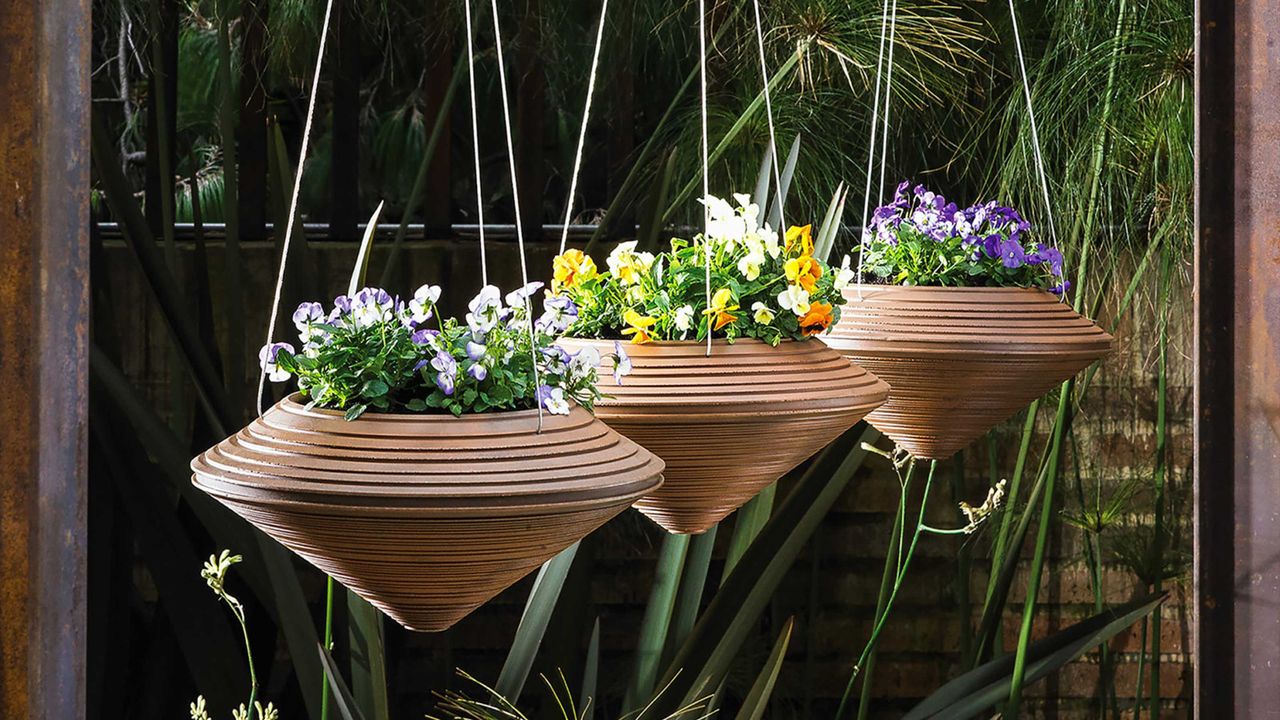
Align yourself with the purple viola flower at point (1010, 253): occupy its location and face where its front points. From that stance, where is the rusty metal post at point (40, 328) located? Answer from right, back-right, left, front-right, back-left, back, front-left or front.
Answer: front-right

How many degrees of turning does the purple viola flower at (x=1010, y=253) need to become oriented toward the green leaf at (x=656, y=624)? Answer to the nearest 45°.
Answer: approximately 135° to its right

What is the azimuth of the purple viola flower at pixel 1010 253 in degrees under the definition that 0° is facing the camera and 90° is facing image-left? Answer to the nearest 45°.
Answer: approximately 0°
